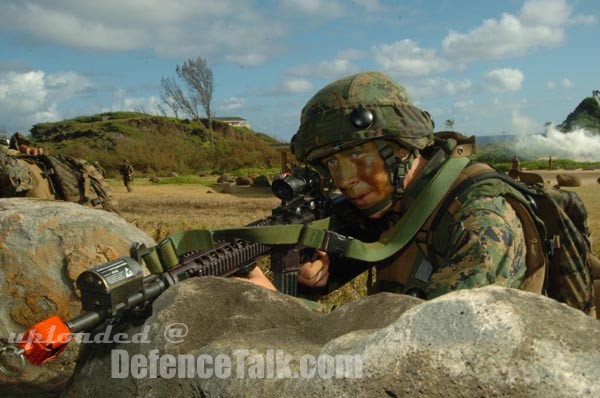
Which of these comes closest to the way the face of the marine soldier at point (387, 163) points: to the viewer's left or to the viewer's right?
to the viewer's left

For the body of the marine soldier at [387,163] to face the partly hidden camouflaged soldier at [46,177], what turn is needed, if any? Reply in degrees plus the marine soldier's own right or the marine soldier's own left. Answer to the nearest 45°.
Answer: approximately 90° to the marine soldier's own right

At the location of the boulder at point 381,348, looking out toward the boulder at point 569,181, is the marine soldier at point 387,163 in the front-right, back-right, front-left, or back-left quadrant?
front-left

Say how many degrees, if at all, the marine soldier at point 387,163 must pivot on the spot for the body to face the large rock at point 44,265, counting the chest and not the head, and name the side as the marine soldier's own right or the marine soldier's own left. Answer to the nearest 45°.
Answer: approximately 45° to the marine soldier's own right

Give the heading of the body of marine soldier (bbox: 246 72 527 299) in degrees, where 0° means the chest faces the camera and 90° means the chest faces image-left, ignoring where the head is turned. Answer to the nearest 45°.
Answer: approximately 45°

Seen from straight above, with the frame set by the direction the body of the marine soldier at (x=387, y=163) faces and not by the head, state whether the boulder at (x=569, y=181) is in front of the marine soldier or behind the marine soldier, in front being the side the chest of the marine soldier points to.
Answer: behind
